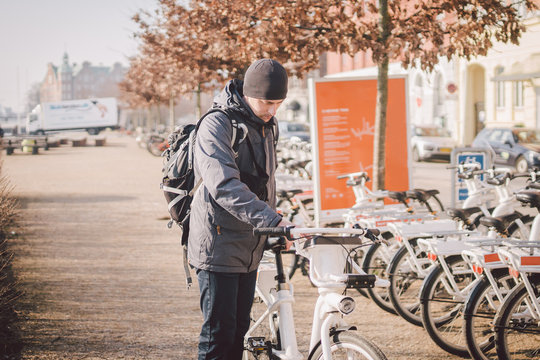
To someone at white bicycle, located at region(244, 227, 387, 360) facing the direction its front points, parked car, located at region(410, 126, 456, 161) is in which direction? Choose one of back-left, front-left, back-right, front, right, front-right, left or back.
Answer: back-left

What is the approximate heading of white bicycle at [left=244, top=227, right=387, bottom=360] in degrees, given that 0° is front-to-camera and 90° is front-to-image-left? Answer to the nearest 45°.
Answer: approximately 315°

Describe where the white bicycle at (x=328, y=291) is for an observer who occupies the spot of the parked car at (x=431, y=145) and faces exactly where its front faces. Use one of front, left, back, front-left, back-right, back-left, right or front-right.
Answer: front-right

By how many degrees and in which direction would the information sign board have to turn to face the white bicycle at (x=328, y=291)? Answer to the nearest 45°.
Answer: approximately 45° to its right

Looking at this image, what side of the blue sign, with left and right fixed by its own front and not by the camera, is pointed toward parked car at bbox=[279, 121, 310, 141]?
back

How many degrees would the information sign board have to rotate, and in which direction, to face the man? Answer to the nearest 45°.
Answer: approximately 45° to its right

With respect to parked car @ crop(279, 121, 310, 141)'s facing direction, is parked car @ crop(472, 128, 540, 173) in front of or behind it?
in front

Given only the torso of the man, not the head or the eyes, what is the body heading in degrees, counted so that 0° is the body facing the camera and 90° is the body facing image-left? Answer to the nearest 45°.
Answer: approximately 315°

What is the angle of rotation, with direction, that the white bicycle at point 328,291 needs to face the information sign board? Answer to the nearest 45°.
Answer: approximately 135° to its left

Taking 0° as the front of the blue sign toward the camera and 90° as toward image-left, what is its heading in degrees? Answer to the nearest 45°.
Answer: approximately 0°
